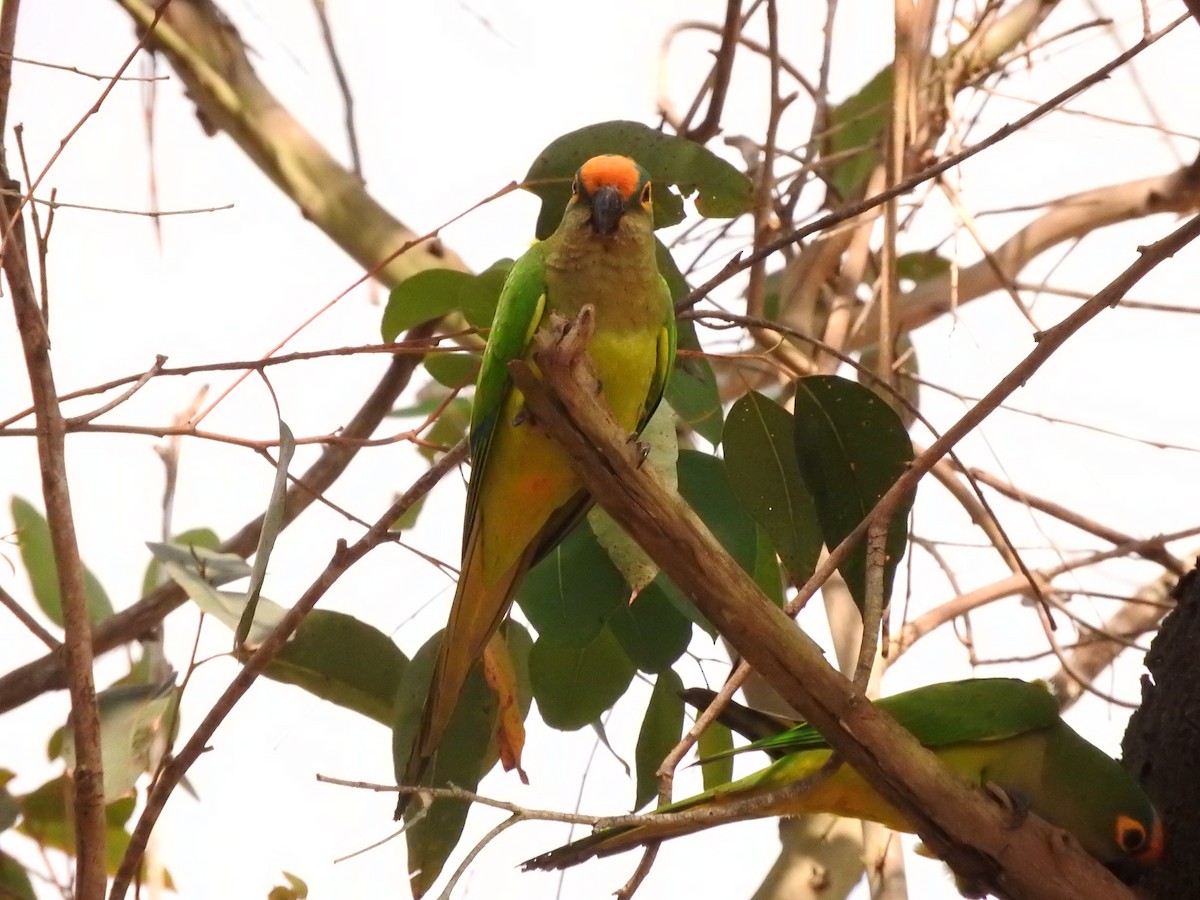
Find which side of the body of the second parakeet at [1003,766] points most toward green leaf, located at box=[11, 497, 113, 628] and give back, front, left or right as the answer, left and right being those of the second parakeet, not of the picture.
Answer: back

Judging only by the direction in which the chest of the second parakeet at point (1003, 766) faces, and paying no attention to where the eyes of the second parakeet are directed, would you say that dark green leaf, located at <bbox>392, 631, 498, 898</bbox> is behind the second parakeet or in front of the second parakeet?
behind

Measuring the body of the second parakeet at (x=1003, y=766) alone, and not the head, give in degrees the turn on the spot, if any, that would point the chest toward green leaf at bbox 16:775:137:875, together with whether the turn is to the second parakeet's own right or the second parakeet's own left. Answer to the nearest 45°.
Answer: approximately 180°

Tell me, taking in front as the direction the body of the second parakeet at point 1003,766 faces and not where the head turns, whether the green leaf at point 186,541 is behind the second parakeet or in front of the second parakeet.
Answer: behind

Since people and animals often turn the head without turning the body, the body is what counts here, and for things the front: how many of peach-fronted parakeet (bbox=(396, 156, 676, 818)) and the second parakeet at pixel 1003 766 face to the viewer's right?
1

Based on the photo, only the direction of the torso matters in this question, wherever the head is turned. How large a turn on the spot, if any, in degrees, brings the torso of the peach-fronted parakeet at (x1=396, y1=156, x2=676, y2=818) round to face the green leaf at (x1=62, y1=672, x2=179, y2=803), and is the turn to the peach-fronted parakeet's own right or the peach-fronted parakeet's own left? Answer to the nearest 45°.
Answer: approximately 90° to the peach-fronted parakeet's own right

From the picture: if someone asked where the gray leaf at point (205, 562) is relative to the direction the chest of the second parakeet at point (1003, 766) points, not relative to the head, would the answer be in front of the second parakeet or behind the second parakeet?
behind

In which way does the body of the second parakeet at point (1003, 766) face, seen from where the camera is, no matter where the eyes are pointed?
to the viewer's right

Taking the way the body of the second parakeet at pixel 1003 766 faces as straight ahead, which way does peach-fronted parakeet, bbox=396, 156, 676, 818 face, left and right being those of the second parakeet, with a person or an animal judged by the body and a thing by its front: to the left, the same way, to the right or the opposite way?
to the right

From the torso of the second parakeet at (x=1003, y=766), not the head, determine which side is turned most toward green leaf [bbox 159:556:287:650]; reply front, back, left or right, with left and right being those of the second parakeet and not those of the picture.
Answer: back
